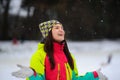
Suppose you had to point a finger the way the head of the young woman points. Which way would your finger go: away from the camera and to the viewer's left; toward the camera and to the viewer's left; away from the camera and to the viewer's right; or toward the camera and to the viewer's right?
toward the camera and to the viewer's right

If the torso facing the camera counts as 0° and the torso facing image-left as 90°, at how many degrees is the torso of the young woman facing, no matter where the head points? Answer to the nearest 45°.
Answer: approximately 315°
